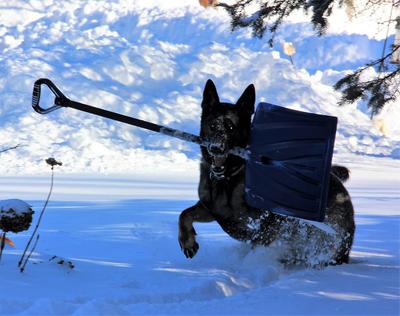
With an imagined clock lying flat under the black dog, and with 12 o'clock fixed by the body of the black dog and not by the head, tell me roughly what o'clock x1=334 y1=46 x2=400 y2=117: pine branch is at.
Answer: The pine branch is roughly at 6 o'clock from the black dog.

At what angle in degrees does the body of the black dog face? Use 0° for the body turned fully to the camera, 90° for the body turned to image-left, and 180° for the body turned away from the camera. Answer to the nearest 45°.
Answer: approximately 45°
